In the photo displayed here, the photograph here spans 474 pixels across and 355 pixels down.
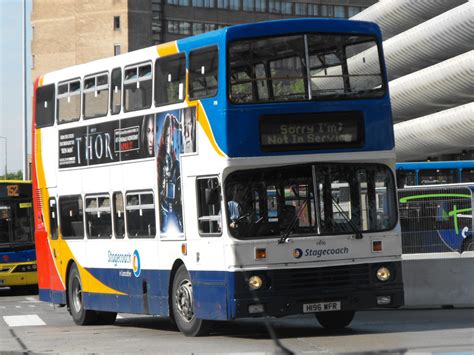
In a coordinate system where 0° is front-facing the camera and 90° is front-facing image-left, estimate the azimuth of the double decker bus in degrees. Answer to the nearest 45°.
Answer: approximately 315°
